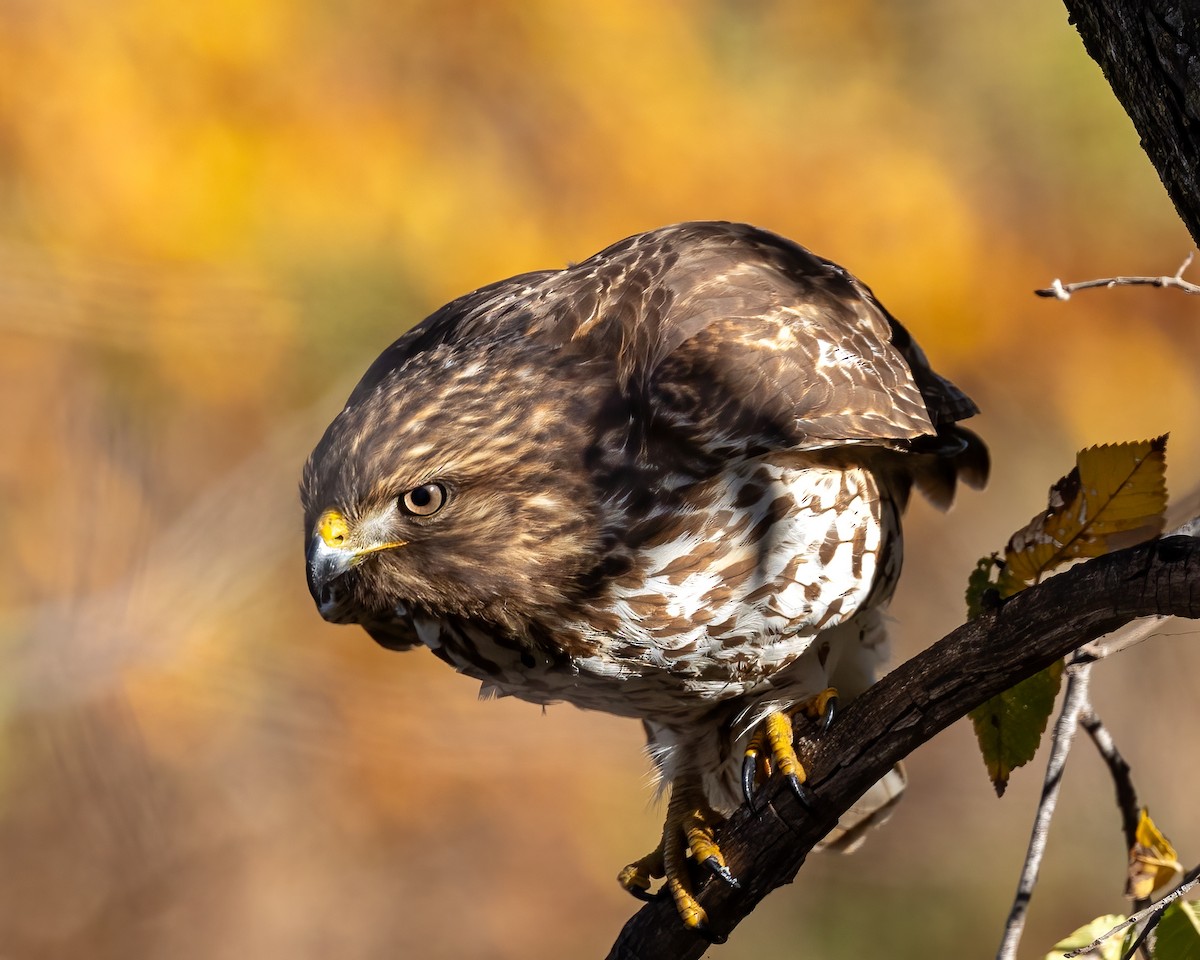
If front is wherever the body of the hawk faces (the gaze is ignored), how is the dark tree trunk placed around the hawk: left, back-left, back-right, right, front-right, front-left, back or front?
left

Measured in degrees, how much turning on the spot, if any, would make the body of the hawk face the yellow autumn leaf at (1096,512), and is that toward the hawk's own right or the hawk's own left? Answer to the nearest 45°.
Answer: approximately 90° to the hawk's own left
